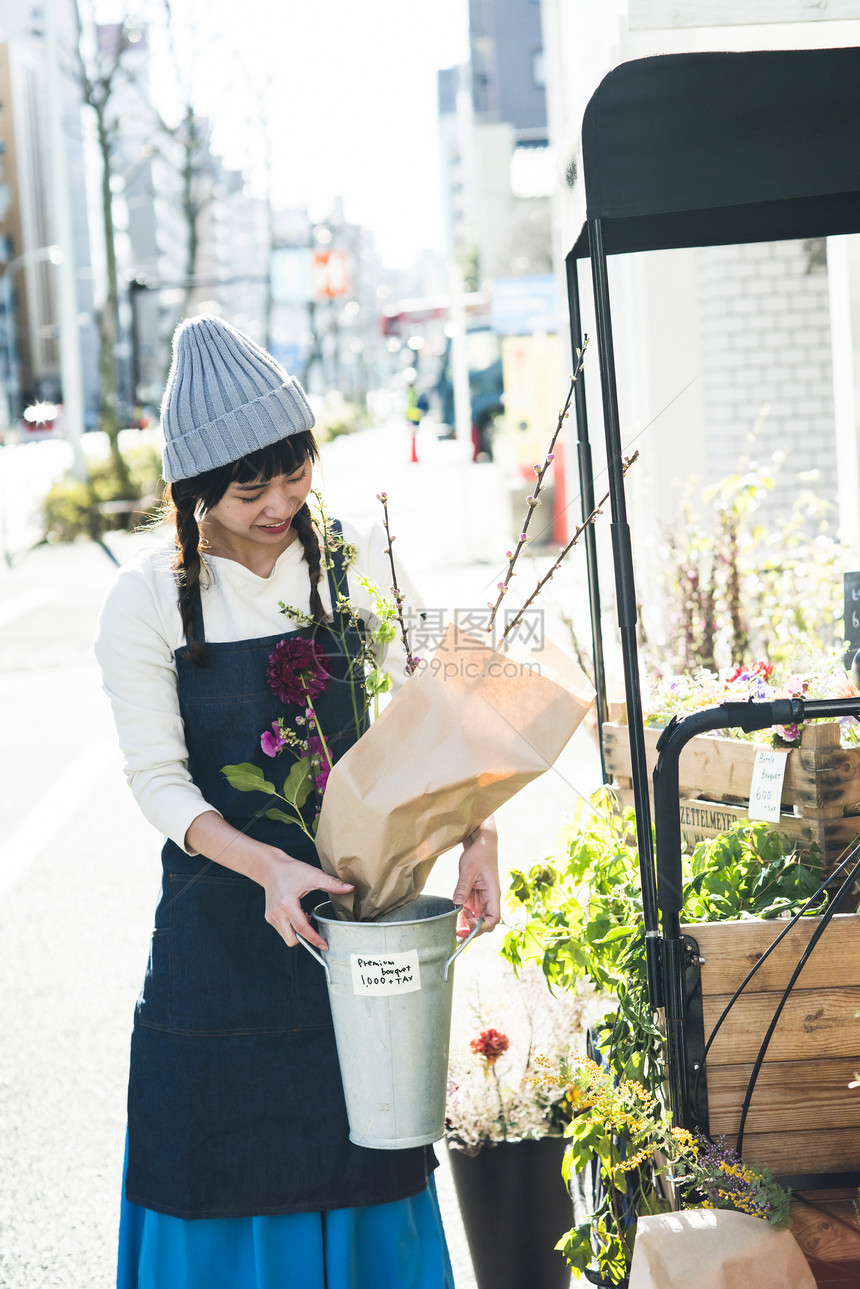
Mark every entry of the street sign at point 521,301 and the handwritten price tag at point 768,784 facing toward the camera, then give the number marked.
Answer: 2

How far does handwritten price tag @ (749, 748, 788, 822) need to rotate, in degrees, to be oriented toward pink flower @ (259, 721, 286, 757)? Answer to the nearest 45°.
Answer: approximately 45° to its right

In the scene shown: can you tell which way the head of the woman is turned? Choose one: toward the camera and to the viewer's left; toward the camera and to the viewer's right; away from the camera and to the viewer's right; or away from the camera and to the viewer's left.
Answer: toward the camera and to the viewer's right

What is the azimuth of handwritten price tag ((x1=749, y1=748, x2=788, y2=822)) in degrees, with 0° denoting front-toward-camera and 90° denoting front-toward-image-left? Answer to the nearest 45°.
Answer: approximately 0°

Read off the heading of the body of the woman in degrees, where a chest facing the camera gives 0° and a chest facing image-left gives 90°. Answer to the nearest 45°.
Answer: approximately 315°

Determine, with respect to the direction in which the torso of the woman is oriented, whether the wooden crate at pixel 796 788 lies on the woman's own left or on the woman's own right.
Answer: on the woman's own left

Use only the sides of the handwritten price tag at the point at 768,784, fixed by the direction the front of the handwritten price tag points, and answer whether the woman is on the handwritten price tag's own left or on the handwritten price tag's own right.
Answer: on the handwritten price tag's own right
